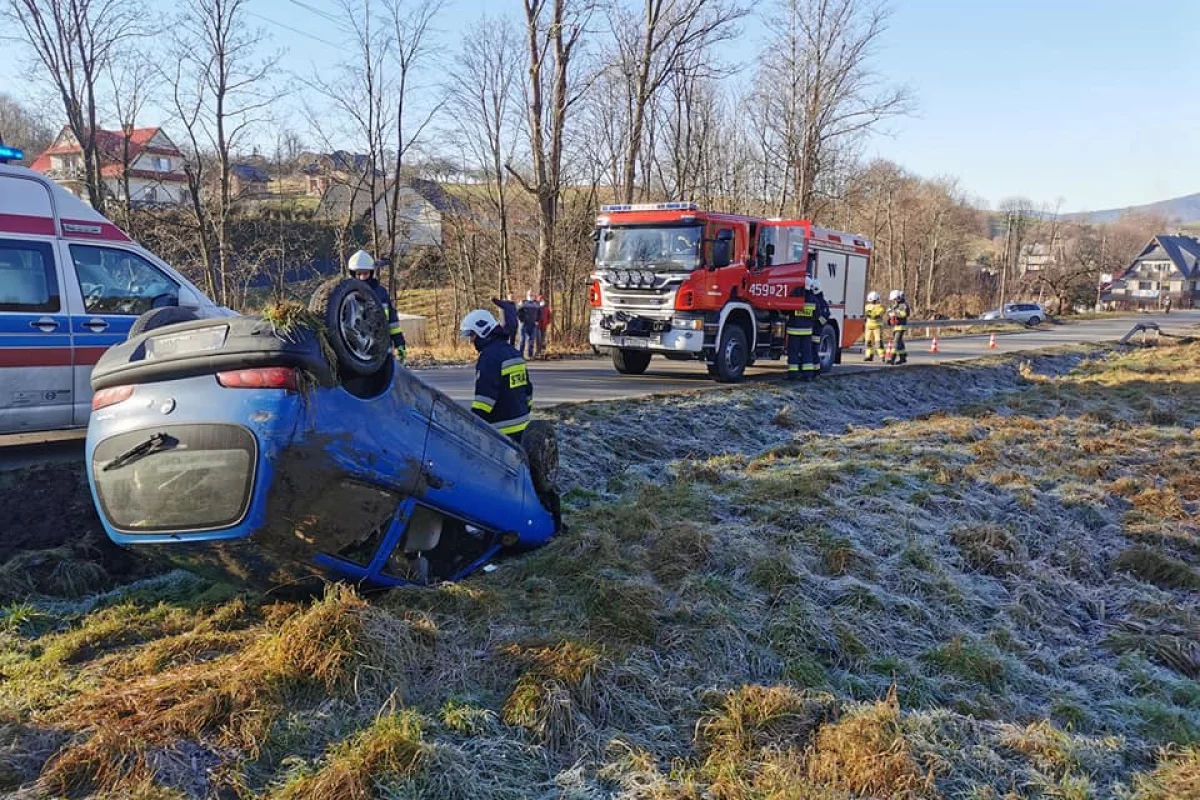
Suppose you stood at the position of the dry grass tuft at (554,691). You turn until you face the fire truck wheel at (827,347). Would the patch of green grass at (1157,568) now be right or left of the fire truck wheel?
right

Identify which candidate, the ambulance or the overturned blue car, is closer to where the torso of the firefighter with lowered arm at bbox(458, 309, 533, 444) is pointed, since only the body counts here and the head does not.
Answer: the ambulance

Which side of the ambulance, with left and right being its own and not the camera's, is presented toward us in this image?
right

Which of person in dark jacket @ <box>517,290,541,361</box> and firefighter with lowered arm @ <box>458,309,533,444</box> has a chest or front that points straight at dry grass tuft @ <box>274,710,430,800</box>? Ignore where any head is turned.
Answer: the person in dark jacket

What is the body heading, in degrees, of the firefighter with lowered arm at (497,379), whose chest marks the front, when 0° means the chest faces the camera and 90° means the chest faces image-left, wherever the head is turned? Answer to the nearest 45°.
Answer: approximately 135°

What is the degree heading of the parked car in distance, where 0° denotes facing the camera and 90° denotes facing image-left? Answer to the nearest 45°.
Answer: approximately 90°
